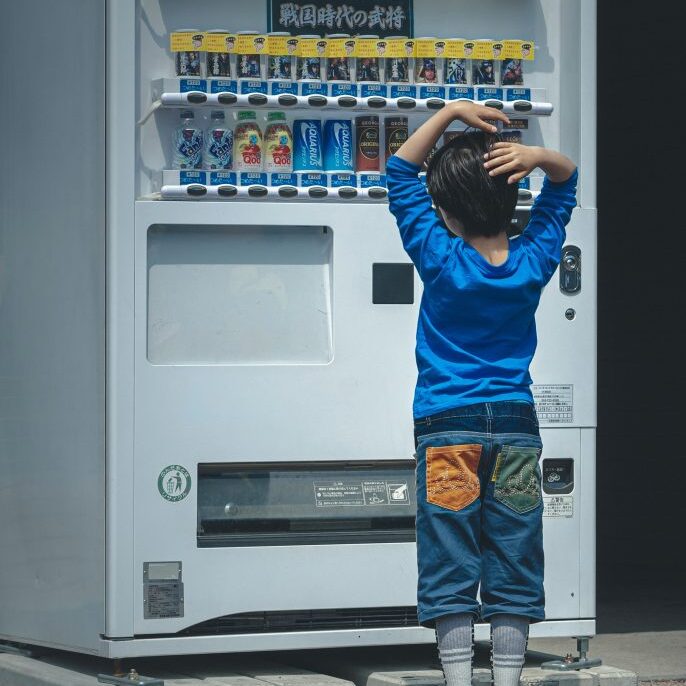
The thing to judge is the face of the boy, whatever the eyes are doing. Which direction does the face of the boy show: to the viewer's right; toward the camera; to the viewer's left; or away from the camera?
away from the camera

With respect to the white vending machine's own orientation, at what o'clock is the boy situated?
The boy is roughly at 11 o'clock from the white vending machine.

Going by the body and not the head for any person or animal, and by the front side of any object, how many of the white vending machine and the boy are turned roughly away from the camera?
1

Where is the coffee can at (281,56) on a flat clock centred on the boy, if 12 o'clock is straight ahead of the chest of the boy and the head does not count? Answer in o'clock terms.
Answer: The coffee can is roughly at 11 o'clock from the boy.

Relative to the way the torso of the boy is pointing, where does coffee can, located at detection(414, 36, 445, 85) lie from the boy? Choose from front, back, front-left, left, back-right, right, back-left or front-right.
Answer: front

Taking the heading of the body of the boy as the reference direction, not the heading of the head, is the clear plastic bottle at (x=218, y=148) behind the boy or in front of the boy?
in front

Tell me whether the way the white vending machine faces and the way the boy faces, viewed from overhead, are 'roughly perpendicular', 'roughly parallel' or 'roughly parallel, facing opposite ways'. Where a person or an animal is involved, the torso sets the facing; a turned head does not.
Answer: roughly parallel, facing opposite ways

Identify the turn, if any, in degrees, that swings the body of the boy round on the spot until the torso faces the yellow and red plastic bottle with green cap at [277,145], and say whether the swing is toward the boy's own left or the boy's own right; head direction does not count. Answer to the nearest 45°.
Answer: approximately 45° to the boy's own left

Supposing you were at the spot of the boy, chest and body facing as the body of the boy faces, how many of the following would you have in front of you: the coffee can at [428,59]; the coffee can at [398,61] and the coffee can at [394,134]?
3

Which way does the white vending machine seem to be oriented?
toward the camera

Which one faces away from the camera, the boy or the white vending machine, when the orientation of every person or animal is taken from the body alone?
the boy

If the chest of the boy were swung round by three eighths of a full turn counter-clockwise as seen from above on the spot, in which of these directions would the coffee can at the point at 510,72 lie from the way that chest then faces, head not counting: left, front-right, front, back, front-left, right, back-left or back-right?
back-right

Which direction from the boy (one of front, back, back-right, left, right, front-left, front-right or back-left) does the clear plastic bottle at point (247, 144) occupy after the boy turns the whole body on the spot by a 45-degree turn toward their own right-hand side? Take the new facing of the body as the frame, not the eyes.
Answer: left

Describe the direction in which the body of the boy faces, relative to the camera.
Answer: away from the camera
